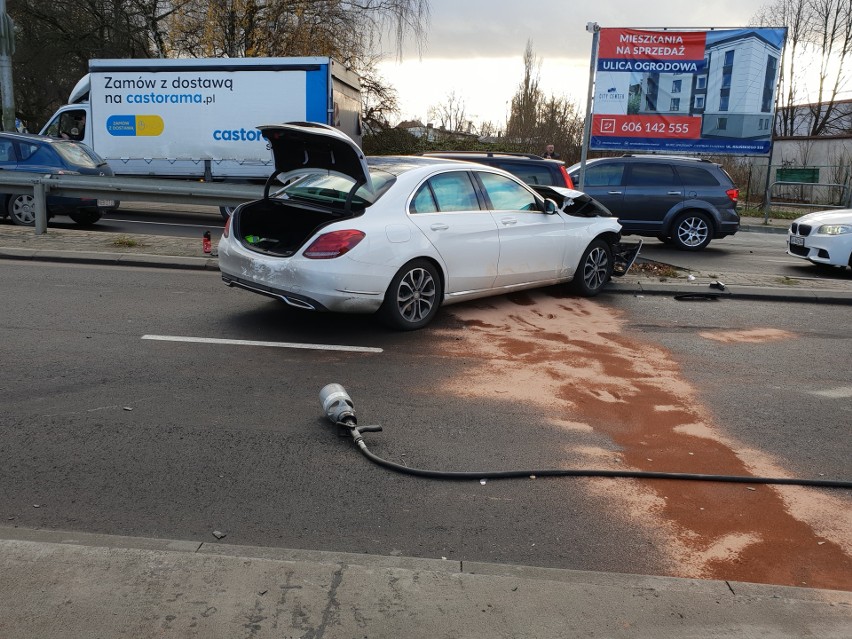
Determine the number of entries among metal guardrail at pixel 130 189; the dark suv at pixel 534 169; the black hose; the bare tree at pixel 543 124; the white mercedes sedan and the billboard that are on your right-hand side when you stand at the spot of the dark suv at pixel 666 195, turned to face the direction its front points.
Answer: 2

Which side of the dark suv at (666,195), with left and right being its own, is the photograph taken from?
left

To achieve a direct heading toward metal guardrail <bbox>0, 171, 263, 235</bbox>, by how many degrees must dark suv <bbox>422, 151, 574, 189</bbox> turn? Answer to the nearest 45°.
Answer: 0° — it already faces it

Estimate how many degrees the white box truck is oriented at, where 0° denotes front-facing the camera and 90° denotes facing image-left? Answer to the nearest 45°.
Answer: approximately 90°

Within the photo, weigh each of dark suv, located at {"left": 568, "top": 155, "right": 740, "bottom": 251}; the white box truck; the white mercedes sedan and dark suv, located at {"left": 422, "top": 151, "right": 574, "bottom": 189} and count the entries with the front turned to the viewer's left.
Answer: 3

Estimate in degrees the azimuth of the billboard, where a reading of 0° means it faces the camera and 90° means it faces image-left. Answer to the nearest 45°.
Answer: approximately 0°

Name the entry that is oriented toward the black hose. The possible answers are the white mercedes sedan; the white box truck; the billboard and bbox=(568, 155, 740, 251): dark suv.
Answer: the billboard

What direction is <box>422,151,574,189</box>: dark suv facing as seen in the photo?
to the viewer's left

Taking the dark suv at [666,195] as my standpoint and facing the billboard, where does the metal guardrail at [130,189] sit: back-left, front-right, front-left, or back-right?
back-left

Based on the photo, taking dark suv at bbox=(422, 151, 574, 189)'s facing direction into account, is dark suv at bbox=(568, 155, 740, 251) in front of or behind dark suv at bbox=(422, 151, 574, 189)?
behind

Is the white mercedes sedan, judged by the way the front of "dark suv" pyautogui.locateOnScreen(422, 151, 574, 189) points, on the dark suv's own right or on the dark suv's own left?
on the dark suv's own left

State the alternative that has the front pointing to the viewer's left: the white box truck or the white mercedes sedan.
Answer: the white box truck

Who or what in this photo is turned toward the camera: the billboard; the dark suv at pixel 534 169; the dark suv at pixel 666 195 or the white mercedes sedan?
the billboard

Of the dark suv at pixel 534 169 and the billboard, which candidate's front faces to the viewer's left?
the dark suv

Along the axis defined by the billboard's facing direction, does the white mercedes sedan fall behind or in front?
in front

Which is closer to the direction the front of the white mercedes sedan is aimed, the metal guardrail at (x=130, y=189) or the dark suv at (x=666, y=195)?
the dark suv
